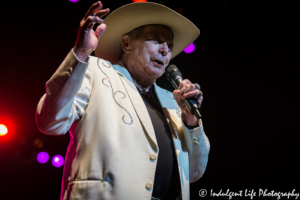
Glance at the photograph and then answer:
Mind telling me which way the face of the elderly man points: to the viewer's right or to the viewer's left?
to the viewer's right

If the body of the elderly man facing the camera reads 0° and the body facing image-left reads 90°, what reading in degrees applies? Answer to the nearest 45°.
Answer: approximately 315°
